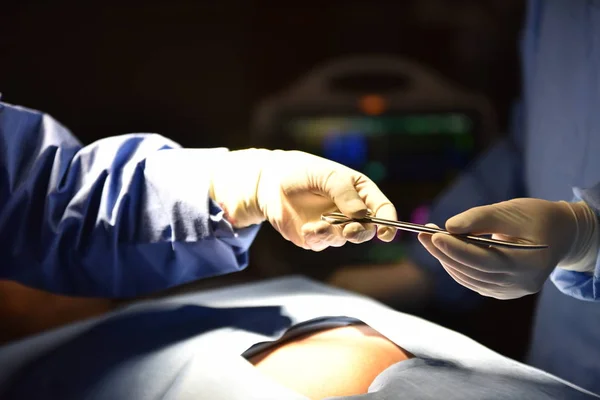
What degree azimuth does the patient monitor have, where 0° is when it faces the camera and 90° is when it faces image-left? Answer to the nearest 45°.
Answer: approximately 0°

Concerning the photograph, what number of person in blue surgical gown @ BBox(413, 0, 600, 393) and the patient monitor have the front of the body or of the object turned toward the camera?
1

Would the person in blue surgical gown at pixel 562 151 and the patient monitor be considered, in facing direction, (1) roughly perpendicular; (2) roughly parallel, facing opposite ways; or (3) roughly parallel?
roughly perpendicular

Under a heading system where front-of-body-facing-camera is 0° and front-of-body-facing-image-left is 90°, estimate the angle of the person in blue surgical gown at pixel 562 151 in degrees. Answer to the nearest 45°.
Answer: approximately 90°
